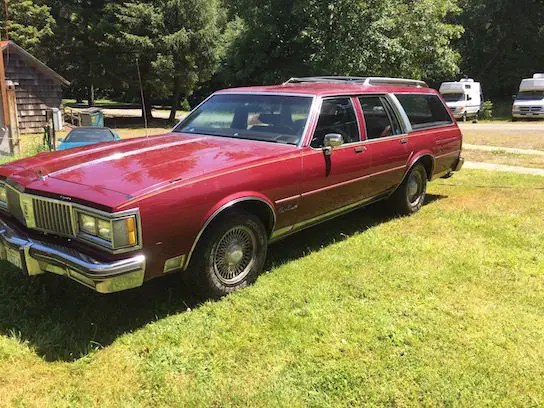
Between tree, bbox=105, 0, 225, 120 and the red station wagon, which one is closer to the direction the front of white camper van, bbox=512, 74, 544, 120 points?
the red station wagon

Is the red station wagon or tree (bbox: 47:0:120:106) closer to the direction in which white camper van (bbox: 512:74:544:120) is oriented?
the red station wagon

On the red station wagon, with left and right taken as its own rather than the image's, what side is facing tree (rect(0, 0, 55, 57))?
right

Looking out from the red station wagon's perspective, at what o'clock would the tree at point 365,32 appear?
The tree is roughly at 5 o'clock from the red station wagon.

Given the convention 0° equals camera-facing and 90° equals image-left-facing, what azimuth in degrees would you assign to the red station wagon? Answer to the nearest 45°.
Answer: approximately 45°

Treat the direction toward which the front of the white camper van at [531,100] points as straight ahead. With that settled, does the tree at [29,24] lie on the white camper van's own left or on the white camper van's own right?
on the white camper van's own right

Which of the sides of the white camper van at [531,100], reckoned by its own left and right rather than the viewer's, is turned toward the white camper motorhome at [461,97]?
right

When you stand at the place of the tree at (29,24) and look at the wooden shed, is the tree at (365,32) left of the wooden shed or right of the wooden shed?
left

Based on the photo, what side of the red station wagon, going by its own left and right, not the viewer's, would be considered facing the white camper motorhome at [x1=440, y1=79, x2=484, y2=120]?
back

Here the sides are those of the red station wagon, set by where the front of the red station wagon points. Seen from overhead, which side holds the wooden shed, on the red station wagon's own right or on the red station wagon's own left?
on the red station wagon's own right

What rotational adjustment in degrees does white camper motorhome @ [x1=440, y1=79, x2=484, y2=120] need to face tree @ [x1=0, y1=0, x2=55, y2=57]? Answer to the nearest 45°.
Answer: approximately 45° to its right

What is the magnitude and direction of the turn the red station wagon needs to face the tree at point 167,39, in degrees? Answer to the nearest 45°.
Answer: approximately 135° to its right
